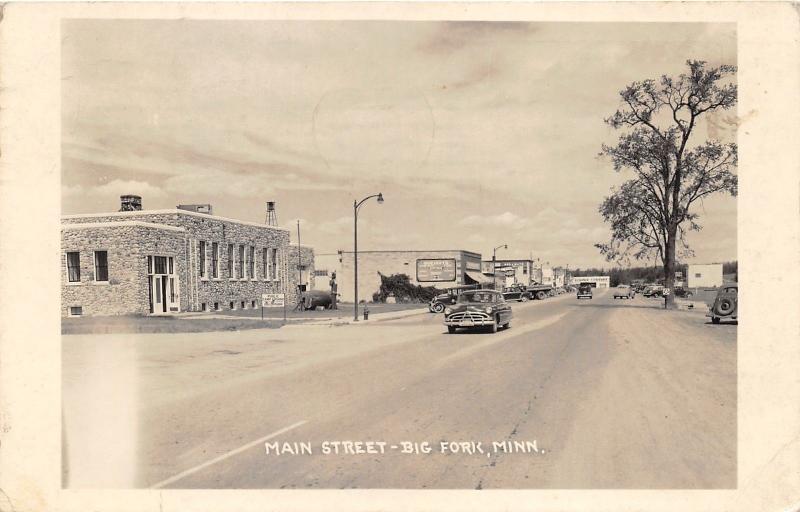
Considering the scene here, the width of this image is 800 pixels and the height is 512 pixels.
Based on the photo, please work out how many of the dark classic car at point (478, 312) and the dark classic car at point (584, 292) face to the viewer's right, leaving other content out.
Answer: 0

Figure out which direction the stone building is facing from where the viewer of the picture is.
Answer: facing the viewer and to the right of the viewer

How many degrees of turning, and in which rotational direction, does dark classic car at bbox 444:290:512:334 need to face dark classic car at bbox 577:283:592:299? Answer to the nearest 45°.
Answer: approximately 135° to its right

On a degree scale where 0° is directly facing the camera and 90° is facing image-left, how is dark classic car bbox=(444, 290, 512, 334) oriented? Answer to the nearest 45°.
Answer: approximately 45°

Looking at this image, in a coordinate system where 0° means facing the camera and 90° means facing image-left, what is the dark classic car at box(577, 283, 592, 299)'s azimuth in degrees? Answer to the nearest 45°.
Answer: approximately 0°

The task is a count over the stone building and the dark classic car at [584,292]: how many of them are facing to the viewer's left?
0

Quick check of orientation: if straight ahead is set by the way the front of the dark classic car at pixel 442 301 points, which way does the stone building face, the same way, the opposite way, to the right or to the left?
to the left
